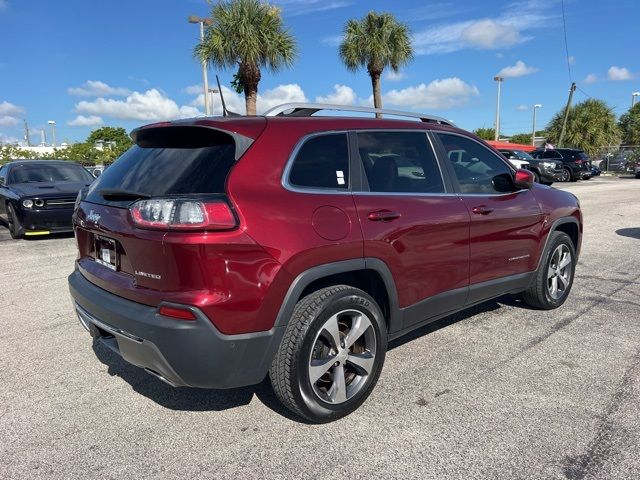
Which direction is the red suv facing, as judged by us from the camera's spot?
facing away from the viewer and to the right of the viewer

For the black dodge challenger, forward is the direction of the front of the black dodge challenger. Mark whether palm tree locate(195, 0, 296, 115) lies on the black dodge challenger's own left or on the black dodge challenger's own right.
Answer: on the black dodge challenger's own left

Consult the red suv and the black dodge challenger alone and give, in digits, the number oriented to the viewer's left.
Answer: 0

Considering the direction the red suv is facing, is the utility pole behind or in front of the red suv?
in front

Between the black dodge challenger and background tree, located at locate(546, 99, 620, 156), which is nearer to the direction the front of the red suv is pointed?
the background tree

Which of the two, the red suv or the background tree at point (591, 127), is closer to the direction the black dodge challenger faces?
the red suv

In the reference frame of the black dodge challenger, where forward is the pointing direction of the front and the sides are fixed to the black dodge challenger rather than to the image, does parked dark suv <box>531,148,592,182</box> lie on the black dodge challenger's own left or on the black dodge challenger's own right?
on the black dodge challenger's own left

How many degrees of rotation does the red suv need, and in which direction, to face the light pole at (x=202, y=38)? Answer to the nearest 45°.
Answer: approximately 45° to its left

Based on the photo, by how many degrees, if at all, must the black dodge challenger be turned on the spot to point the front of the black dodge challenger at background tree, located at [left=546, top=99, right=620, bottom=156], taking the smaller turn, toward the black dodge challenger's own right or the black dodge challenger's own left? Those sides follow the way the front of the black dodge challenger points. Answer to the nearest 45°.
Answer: approximately 90° to the black dodge challenger's own left

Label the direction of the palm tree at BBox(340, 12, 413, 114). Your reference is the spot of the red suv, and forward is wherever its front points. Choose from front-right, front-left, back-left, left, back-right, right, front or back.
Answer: front-left

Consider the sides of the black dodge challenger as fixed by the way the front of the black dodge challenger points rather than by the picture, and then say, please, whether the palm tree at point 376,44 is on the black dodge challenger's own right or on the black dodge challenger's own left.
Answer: on the black dodge challenger's own left

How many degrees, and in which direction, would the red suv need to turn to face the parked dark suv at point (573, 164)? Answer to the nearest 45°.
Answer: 0° — it already faces it

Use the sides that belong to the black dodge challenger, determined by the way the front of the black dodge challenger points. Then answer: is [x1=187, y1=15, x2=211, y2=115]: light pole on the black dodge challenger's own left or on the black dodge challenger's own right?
on the black dodge challenger's own left

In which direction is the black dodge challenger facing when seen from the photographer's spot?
facing the viewer and to the right of the viewer
